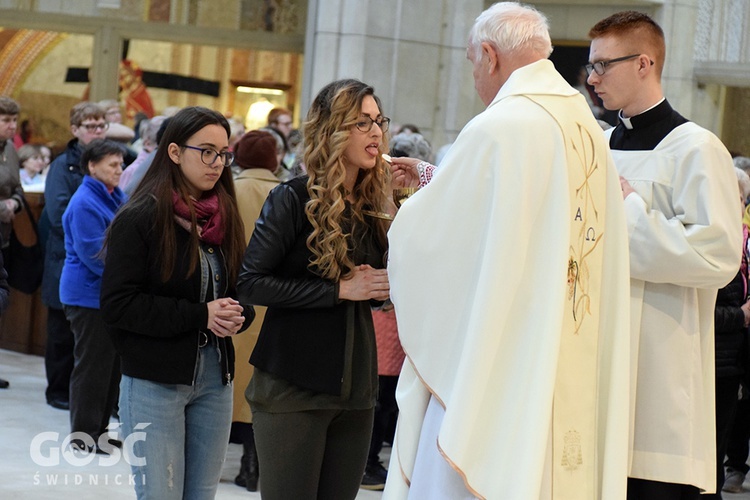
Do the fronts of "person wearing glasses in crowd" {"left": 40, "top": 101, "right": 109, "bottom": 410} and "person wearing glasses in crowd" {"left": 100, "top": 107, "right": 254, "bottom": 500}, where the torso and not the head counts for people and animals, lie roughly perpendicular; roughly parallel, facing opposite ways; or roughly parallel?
roughly parallel

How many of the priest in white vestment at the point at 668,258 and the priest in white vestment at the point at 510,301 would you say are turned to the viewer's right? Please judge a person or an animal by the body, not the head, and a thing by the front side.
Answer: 0

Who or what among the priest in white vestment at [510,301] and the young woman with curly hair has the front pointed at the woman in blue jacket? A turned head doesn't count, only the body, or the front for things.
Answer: the priest in white vestment

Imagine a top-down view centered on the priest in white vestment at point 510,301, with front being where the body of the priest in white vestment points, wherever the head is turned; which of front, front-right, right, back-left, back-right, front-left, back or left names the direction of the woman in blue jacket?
front

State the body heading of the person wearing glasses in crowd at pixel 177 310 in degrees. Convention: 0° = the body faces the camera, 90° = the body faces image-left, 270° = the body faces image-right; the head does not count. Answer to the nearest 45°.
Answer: approximately 315°

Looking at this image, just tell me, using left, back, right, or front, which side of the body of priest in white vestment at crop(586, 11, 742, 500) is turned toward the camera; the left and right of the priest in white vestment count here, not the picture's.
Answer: left

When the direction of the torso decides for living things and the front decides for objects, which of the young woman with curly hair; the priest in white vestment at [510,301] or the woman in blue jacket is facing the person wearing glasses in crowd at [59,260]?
the priest in white vestment

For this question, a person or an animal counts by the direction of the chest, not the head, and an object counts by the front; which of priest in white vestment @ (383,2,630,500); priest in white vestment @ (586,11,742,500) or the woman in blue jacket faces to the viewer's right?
the woman in blue jacket

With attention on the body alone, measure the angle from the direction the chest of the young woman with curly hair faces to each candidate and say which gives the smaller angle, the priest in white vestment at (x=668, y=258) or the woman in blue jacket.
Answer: the priest in white vestment

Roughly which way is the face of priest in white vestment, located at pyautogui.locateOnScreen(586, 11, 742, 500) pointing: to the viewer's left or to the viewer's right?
to the viewer's left

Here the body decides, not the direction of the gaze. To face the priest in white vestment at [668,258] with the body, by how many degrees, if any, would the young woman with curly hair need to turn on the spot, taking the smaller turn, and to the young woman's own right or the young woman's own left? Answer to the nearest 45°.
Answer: approximately 45° to the young woman's own left

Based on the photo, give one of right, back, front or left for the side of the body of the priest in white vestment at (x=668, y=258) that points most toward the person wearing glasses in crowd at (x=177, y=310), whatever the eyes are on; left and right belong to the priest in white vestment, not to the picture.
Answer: front

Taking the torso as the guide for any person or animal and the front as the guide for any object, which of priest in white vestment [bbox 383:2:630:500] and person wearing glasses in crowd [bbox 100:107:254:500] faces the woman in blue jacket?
the priest in white vestment

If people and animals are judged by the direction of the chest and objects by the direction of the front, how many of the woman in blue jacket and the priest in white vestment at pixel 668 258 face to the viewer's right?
1

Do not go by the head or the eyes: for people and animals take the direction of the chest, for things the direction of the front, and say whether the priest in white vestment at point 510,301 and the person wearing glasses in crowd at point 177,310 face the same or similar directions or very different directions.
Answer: very different directions

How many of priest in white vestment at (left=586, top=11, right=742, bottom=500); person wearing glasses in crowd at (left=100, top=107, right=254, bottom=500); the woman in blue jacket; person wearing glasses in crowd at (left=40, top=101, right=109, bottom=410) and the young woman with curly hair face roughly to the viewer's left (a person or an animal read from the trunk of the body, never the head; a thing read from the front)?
1

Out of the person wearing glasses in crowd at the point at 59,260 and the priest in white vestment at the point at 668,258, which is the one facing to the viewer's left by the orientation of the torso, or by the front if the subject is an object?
the priest in white vestment
